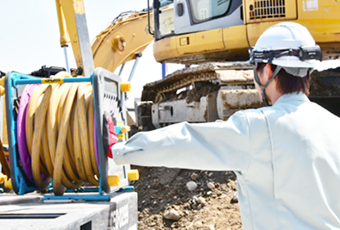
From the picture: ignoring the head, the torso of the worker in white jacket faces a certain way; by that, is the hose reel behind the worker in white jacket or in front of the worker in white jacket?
in front

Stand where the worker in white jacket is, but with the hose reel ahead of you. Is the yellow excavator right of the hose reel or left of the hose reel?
right

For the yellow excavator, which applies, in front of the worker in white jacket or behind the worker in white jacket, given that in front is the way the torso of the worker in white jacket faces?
in front

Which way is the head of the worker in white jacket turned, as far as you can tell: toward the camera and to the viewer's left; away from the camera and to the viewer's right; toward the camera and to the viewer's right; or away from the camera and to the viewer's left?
away from the camera and to the viewer's left

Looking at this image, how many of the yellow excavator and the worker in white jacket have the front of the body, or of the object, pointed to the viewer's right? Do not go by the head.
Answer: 0

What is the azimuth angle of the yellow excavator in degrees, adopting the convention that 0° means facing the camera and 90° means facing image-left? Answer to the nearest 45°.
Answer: approximately 90°

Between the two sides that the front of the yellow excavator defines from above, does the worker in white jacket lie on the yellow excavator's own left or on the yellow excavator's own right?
on the yellow excavator's own left
